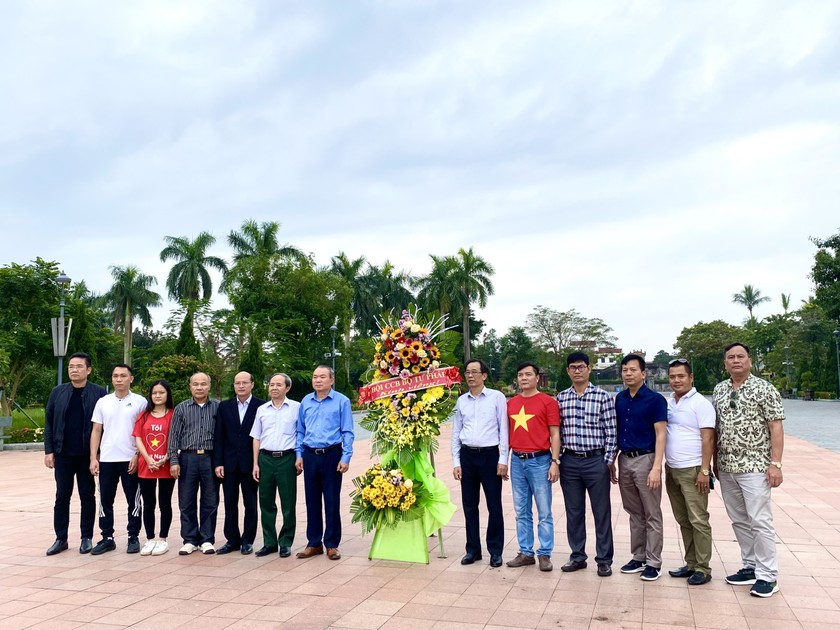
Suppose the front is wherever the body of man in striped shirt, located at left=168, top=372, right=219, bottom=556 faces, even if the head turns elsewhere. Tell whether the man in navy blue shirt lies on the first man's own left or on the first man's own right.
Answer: on the first man's own left

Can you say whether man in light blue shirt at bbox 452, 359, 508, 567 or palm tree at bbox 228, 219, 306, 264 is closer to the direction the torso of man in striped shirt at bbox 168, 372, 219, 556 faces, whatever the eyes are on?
the man in light blue shirt

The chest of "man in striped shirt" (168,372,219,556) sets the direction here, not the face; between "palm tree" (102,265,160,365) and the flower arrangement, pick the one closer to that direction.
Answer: the flower arrangement

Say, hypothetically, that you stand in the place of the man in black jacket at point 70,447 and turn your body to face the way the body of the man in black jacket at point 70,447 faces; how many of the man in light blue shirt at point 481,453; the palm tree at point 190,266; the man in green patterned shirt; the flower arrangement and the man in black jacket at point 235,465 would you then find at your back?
1

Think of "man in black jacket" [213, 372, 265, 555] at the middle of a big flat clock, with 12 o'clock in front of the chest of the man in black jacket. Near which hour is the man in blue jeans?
The man in blue jeans is roughly at 10 o'clock from the man in black jacket.

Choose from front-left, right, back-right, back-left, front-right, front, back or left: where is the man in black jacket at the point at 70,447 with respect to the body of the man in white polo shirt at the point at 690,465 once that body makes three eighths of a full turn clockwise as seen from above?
left

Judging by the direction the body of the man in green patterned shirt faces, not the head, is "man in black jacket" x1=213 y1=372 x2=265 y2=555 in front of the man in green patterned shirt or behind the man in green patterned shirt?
in front

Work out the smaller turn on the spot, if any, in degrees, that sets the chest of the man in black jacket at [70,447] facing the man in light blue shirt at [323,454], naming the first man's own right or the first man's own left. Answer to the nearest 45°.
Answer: approximately 45° to the first man's own left

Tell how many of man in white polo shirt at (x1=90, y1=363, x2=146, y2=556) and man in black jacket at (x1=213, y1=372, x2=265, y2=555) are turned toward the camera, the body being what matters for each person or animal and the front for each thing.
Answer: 2
